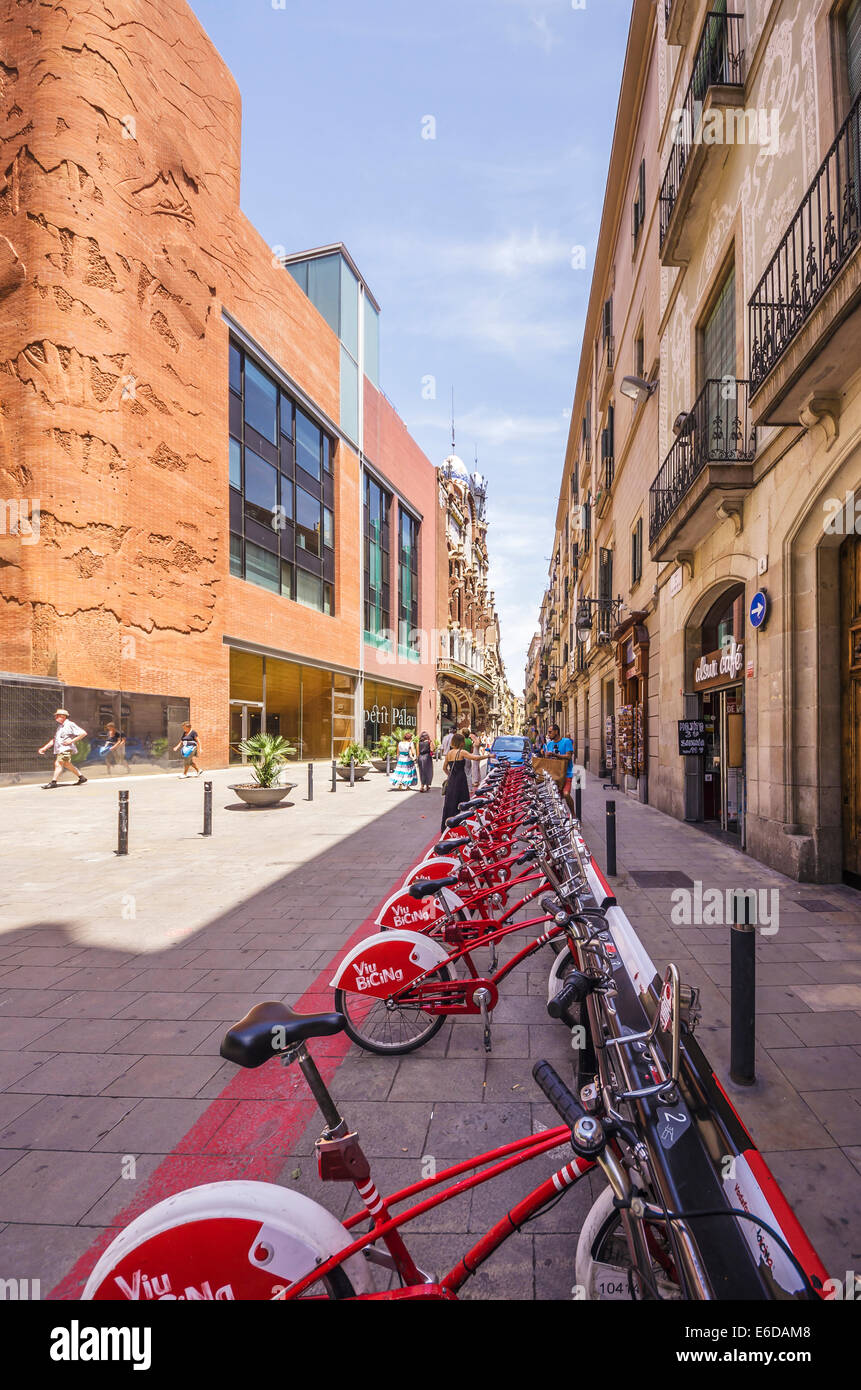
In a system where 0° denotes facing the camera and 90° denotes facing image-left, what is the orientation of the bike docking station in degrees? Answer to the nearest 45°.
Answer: approximately 90°

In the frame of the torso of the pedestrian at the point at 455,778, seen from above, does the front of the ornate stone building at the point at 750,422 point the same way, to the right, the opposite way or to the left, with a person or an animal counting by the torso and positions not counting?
to the left

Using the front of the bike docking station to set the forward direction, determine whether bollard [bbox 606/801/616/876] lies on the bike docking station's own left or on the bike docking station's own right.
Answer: on the bike docking station's own right

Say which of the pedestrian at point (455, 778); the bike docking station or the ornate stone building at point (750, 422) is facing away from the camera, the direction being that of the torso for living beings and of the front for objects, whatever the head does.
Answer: the pedestrian

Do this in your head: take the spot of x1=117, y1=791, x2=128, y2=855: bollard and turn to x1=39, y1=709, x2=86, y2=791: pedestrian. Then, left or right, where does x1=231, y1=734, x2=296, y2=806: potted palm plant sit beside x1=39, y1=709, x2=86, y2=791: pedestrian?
right

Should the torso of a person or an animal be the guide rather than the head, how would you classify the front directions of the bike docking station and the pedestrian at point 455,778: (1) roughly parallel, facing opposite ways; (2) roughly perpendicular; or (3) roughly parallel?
roughly perpendicular

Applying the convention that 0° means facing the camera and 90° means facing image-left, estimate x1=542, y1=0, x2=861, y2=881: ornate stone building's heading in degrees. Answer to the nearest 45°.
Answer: approximately 90°
